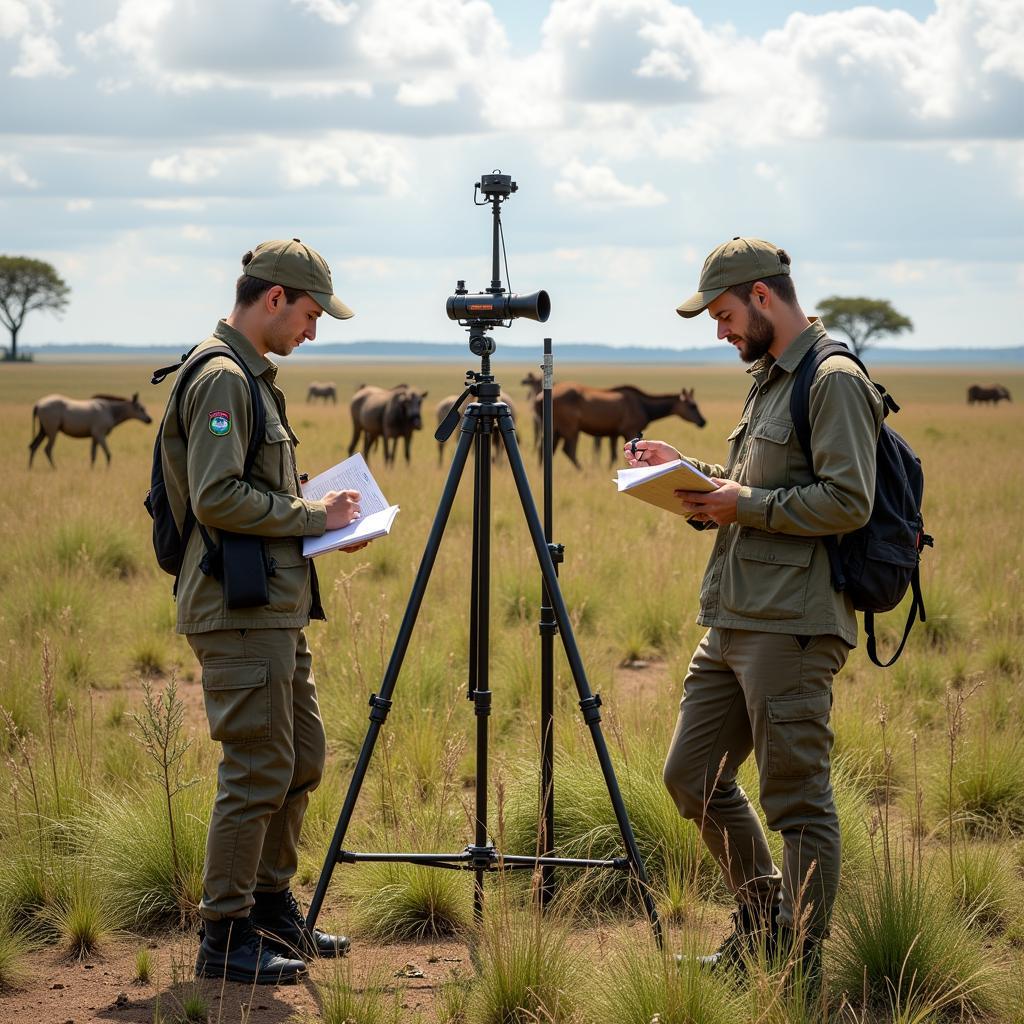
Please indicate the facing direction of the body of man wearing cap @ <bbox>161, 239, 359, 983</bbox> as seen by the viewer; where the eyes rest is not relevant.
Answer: to the viewer's right

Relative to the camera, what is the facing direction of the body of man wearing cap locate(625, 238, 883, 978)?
to the viewer's left

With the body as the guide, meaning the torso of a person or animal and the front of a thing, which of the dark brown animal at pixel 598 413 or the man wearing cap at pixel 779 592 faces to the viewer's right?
the dark brown animal

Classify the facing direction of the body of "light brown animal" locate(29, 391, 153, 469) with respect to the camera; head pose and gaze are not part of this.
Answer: to the viewer's right

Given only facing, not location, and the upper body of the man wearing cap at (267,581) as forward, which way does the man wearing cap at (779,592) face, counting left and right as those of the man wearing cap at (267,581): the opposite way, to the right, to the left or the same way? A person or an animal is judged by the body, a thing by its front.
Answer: the opposite way

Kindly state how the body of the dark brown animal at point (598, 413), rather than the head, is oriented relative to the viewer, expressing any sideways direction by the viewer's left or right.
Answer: facing to the right of the viewer

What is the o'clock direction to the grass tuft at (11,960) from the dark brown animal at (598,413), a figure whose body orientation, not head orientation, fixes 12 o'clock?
The grass tuft is roughly at 3 o'clock from the dark brown animal.

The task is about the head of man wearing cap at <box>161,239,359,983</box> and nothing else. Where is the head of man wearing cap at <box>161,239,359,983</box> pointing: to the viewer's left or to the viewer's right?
to the viewer's right

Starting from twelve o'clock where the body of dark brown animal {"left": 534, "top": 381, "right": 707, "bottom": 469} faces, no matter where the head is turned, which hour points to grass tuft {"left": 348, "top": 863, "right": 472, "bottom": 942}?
The grass tuft is roughly at 3 o'clock from the dark brown animal.

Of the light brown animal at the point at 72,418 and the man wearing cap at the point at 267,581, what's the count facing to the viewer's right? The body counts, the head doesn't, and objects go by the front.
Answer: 2

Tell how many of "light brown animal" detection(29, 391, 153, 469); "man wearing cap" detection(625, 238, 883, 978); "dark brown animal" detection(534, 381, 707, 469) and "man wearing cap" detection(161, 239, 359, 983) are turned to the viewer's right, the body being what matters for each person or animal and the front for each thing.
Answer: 3

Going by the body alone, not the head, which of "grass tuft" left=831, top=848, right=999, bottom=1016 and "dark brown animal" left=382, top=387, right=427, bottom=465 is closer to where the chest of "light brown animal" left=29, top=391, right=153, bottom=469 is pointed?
the dark brown animal
